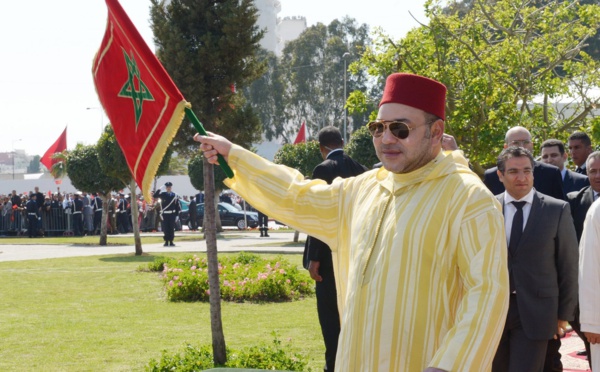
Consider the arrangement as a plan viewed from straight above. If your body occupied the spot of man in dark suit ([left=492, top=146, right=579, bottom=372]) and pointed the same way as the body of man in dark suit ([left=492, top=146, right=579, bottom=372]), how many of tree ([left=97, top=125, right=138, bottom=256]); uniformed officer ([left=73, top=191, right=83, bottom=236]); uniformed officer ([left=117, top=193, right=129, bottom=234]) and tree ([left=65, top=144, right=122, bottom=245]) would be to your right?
4

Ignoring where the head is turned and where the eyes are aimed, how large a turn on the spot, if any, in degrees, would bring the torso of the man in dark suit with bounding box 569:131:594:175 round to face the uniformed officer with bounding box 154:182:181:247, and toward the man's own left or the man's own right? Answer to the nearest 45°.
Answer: approximately 90° to the man's own right

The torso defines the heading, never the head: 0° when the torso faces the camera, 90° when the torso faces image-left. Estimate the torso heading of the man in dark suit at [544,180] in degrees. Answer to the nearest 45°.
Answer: approximately 0°

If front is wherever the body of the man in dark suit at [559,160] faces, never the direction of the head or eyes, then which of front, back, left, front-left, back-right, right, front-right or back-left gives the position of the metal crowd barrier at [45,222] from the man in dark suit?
right

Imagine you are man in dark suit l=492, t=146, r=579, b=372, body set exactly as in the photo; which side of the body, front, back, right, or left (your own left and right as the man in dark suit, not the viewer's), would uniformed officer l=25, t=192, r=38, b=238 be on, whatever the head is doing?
right

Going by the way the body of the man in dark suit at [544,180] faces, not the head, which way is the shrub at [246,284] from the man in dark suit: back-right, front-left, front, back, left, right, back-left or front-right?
back-right

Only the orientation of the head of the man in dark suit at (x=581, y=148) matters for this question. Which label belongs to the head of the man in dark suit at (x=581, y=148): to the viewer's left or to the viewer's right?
to the viewer's left

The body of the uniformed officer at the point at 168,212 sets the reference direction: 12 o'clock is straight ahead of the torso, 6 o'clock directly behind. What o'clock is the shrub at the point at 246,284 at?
The shrub is roughly at 12 o'clock from the uniformed officer.

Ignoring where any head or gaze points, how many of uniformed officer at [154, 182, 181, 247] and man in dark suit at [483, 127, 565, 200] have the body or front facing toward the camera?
2

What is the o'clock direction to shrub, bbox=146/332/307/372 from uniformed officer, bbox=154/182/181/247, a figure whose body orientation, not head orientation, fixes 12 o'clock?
The shrub is roughly at 12 o'clock from the uniformed officer.

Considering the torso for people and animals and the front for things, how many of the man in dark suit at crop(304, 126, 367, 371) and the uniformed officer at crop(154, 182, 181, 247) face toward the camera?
1

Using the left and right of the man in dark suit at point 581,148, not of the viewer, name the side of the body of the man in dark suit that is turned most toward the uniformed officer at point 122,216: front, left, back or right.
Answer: right
